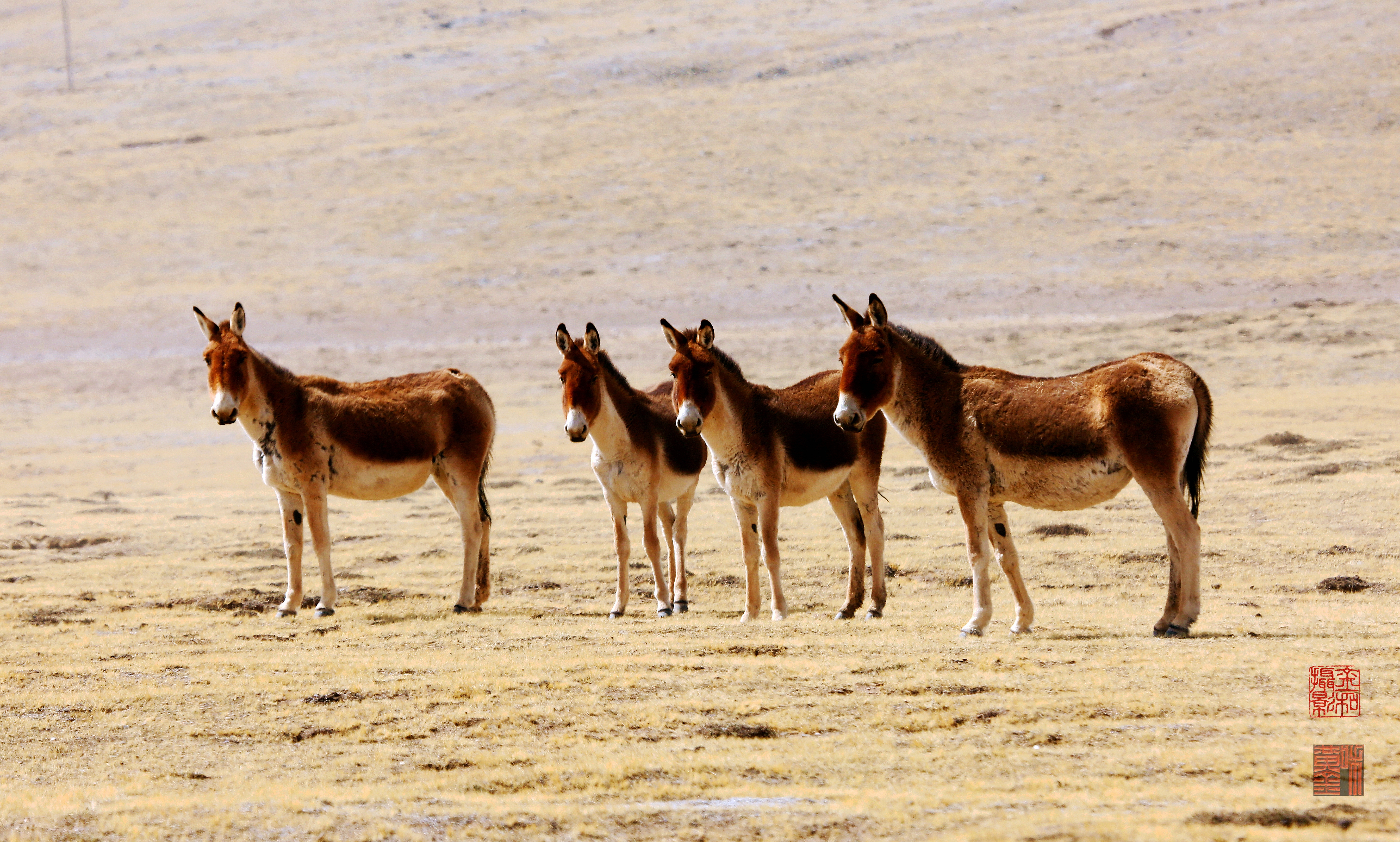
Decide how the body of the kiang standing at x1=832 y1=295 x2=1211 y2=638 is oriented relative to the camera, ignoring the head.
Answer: to the viewer's left

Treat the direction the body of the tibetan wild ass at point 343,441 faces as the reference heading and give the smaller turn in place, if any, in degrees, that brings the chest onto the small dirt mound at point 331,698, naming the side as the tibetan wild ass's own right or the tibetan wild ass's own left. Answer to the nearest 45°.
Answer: approximately 90° to the tibetan wild ass's own left

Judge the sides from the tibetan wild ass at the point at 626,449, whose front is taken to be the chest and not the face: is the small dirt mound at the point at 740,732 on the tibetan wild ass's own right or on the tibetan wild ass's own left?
on the tibetan wild ass's own left

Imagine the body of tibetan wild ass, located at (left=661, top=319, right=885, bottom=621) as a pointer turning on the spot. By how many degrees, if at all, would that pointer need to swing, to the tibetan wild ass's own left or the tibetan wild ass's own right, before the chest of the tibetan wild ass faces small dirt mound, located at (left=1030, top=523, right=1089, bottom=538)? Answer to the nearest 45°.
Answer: approximately 180°

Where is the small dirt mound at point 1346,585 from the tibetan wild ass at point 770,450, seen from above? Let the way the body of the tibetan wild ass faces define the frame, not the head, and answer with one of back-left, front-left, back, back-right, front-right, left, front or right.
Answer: back-left

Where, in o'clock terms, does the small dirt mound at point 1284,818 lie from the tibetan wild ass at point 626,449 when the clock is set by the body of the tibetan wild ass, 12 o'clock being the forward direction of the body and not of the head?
The small dirt mound is roughly at 10 o'clock from the tibetan wild ass.

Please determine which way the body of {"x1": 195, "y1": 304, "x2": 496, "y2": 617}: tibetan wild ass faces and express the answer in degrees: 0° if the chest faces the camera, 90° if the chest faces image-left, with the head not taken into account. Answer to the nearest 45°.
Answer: approximately 90°

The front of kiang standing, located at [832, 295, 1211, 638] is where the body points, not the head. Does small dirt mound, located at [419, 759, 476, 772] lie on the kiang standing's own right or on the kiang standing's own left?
on the kiang standing's own left

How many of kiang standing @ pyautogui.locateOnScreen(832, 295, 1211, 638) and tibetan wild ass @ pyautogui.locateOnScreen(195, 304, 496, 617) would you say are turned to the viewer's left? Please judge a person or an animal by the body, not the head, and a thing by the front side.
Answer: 2
